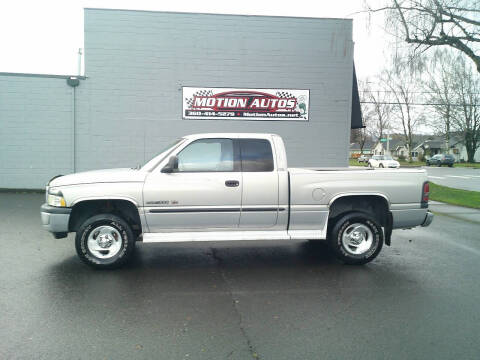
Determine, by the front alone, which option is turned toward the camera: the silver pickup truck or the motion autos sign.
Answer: the motion autos sign

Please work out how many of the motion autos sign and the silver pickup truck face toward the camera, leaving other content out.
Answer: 1

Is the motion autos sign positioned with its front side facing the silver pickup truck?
yes

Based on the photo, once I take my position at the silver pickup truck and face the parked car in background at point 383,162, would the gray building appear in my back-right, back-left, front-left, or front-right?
front-left

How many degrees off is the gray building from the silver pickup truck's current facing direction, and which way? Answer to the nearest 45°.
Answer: approximately 90° to its right

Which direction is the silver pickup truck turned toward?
to the viewer's left

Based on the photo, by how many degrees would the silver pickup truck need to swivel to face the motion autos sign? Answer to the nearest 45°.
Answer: approximately 90° to its right

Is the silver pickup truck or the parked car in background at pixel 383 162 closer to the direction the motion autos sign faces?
the silver pickup truck

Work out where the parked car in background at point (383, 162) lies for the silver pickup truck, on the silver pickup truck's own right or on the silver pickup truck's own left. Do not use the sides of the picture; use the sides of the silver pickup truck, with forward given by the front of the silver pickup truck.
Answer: on the silver pickup truck's own right

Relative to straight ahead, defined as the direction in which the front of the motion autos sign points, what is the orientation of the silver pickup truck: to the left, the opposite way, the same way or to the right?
to the right

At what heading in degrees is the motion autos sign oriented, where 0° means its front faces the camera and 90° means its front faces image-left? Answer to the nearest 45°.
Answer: approximately 0°
